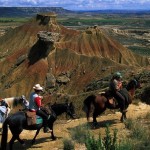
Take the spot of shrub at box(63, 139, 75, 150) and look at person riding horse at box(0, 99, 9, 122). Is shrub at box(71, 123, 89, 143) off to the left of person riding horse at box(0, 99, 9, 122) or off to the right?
right

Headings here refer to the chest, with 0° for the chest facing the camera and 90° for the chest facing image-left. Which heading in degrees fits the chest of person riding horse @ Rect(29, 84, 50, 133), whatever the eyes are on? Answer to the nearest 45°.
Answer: approximately 270°
